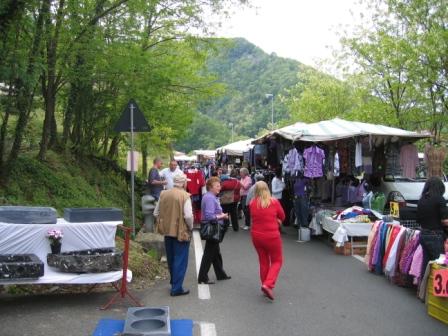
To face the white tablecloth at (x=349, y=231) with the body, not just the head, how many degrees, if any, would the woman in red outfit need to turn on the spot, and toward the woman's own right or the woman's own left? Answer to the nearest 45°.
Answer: approximately 45° to the woman's own right

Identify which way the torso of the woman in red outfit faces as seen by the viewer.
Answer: away from the camera

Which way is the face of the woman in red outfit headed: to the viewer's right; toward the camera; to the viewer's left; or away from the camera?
away from the camera

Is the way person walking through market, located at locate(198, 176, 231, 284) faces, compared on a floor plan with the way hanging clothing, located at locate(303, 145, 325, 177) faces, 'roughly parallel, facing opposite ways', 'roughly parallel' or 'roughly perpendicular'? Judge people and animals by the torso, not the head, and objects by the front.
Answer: roughly perpendicular
